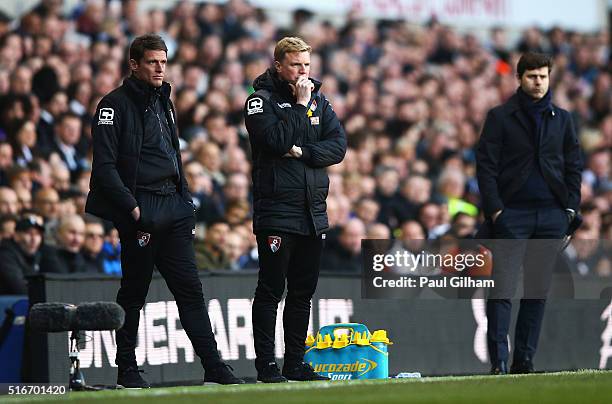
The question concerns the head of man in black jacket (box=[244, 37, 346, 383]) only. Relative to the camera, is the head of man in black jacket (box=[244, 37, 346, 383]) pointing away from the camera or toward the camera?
toward the camera

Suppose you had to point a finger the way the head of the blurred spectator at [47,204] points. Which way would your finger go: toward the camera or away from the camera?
toward the camera

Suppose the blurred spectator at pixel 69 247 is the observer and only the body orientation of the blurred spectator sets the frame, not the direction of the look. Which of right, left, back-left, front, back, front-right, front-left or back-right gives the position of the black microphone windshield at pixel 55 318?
front-right

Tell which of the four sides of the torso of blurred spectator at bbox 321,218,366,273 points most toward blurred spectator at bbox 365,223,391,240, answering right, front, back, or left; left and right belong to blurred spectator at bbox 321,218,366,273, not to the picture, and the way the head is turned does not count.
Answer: left

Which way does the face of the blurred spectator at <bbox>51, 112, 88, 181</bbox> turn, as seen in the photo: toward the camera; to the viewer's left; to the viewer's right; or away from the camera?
toward the camera

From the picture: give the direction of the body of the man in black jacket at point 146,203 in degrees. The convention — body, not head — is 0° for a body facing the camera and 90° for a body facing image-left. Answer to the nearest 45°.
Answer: approximately 315°

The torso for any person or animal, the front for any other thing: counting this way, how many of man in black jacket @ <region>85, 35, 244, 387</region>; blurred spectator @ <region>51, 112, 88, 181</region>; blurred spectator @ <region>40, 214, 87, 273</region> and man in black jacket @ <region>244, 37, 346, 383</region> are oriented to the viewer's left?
0

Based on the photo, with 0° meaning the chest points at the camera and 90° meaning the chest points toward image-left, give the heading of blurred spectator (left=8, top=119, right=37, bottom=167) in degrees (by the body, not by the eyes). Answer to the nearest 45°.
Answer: approximately 315°

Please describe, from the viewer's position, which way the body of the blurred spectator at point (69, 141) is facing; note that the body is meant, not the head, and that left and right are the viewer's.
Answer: facing the viewer and to the right of the viewer

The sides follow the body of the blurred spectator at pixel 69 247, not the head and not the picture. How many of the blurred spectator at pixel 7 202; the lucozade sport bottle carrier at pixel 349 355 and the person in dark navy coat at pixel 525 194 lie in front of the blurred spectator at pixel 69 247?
2

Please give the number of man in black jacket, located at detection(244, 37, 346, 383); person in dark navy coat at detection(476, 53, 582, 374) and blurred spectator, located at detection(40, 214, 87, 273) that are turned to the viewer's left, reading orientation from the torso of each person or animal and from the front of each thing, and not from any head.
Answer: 0

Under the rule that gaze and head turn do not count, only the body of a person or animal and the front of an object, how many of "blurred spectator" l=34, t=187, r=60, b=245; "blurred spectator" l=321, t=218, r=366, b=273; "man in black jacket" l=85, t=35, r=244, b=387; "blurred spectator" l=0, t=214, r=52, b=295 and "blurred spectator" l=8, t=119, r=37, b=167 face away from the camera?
0

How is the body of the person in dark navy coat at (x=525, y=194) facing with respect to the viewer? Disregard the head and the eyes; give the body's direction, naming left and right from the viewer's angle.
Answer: facing the viewer

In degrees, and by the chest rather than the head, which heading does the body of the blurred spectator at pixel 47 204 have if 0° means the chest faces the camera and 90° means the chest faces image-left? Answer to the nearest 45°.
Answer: approximately 315°
